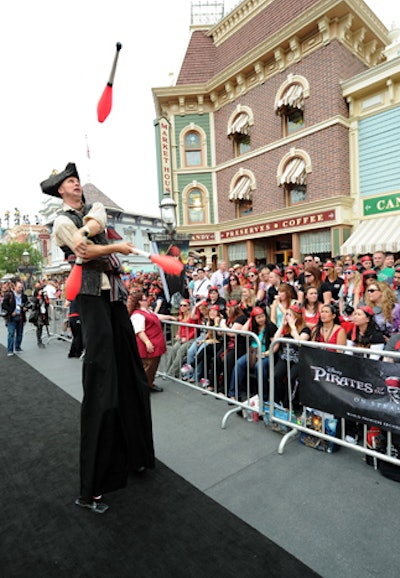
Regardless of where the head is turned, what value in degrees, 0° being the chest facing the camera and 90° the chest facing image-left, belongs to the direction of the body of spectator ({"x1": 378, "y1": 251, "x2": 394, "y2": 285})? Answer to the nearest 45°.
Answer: approximately 45°

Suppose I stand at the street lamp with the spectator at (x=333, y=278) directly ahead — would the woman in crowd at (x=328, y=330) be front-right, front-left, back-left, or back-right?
front-right

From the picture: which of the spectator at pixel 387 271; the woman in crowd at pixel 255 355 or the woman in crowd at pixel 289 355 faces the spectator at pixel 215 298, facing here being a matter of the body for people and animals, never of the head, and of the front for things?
the spectator at pixel 387 271

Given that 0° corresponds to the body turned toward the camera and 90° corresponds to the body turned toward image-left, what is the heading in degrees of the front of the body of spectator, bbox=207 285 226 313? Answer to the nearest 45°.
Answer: approximately 45°

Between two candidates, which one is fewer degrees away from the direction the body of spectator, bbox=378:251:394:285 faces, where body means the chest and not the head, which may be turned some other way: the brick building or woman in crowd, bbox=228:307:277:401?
the woman in crowd

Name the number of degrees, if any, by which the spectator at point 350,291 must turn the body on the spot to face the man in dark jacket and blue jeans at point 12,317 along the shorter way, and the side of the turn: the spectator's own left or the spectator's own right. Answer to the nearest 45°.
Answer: approximately 45° to the spectator's own right

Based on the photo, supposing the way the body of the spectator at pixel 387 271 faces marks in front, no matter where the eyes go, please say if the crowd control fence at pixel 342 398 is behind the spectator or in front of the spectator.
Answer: in front

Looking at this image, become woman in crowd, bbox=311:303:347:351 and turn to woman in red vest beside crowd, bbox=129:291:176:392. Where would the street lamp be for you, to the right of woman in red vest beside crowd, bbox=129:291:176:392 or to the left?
right

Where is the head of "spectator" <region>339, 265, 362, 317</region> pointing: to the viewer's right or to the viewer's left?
to the viewer's left

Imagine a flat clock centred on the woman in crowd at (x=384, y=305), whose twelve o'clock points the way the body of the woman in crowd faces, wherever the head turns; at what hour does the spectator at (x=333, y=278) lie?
The spectator is roughly at 4 o'clock from the woman in crowd.

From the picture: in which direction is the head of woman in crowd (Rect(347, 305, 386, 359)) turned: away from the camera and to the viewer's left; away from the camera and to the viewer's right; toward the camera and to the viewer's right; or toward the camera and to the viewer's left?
toward the camera and to the viewer's left

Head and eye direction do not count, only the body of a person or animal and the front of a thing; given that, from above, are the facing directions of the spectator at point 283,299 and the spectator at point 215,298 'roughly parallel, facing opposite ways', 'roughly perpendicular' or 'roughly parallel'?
roughly parallel

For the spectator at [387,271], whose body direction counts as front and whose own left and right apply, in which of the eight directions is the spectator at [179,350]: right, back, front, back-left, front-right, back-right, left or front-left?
front

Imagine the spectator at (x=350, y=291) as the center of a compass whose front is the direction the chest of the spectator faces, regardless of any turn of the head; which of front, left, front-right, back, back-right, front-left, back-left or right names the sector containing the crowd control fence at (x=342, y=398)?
front-left

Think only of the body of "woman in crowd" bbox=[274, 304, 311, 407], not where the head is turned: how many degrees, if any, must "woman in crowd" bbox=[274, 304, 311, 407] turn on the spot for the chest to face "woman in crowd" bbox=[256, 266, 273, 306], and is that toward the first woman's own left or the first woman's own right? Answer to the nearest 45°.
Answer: approximately 135° to the first woman's own right
